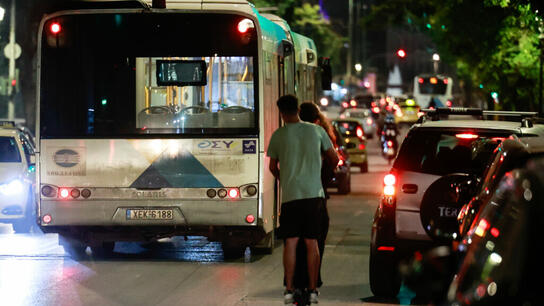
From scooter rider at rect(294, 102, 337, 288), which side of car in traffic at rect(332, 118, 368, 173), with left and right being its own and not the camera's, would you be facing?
back

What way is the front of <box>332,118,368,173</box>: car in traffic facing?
away from the camera

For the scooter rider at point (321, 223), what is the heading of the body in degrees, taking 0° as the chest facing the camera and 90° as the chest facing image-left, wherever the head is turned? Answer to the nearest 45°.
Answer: approximately 180°

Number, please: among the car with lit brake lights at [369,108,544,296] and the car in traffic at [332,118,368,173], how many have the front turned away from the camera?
2

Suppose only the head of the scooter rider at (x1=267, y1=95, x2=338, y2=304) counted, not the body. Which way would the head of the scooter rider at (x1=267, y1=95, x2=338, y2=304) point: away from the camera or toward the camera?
away from the camera

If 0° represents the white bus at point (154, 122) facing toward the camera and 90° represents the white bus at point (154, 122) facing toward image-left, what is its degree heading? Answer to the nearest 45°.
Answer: approximately 180°

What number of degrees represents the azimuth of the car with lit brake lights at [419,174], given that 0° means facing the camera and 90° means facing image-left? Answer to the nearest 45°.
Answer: approximately 180°

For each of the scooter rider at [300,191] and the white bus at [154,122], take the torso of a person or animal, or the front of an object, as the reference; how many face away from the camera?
2

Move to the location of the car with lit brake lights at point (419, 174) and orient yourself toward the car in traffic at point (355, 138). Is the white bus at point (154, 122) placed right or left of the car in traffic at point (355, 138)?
left

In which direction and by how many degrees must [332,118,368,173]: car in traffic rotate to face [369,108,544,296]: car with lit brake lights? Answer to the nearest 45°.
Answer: approximately 180°
